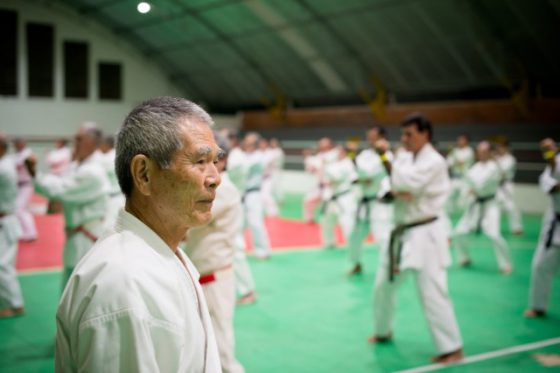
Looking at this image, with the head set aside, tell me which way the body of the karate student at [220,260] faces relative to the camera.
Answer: to the viewer's left

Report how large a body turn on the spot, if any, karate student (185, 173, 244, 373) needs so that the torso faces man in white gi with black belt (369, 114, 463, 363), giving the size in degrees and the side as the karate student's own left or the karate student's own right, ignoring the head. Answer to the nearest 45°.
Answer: approximately 135° to the karate student's own right

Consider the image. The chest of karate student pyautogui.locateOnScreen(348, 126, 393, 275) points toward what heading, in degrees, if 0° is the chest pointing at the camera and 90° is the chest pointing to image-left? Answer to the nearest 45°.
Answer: approximately 45°

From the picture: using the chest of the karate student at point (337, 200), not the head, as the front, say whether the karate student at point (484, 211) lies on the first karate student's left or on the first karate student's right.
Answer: on the first karate student's left

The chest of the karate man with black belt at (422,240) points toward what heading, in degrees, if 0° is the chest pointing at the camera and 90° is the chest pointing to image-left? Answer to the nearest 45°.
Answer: approximately 45°

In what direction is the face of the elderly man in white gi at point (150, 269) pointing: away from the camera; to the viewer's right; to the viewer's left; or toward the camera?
to the viewer's right
